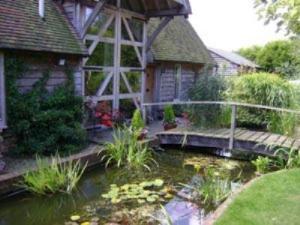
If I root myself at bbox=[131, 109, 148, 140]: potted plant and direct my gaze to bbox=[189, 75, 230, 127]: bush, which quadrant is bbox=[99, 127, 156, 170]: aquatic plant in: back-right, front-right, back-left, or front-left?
back-right

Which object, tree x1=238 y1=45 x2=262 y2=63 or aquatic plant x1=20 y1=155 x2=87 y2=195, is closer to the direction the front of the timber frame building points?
the aquatic plant

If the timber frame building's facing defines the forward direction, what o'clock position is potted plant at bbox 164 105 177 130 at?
The potted plant is roughly at 10 o'clock from the timber frame building.

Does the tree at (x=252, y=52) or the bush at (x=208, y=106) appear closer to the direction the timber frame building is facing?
the bush

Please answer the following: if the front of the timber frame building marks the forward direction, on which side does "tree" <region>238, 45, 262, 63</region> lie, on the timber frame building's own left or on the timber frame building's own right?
on the timber frame building's own left

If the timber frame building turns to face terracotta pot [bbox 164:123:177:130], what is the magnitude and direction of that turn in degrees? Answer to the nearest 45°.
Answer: approximately 45° to its left

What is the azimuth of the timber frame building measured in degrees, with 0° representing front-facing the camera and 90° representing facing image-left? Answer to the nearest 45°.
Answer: approximately 315°
